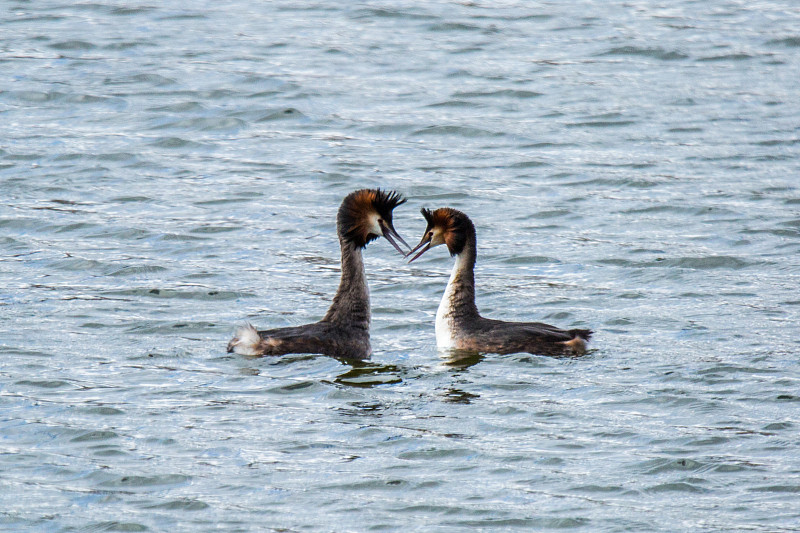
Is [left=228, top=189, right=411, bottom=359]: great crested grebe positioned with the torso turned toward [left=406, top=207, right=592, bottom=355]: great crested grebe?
yes

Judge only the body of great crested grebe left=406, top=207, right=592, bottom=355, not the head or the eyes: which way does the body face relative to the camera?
to the viewer's left

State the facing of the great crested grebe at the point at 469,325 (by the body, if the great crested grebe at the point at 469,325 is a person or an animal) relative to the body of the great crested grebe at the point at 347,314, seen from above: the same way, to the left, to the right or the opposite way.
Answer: the opposite way

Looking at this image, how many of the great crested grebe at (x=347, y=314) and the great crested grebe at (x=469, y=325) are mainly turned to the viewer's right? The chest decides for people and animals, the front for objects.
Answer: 1

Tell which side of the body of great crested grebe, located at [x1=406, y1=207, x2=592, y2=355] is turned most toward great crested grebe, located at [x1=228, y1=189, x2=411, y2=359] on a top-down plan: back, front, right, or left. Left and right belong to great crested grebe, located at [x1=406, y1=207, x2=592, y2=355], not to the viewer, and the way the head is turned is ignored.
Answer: front

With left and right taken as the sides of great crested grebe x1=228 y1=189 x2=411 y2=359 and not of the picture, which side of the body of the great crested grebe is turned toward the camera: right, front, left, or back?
right
